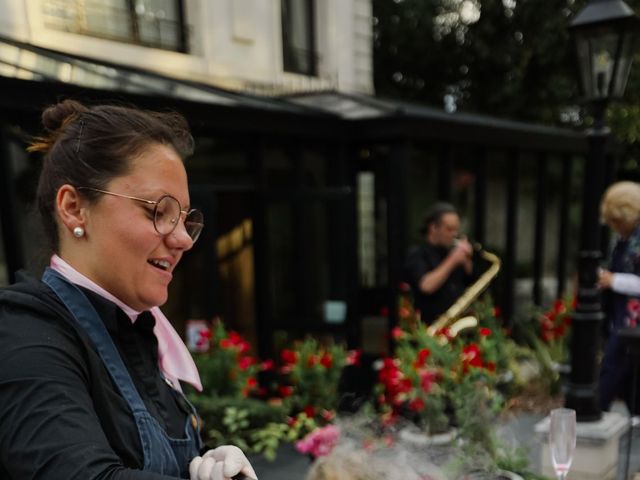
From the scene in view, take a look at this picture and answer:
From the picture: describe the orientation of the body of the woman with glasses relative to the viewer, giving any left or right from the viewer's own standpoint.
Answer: facing the viewer and to the right of the viewer

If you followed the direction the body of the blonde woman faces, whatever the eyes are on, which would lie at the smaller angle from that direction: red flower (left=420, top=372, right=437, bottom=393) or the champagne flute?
the red flower

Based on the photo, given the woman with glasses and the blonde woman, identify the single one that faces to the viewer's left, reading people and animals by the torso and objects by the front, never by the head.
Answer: the blonde woman

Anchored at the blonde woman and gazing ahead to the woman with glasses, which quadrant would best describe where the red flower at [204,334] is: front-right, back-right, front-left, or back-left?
front-right

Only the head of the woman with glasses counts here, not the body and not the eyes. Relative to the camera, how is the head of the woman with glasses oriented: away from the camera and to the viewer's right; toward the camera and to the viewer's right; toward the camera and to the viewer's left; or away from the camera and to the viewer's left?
toward the camera and to the viewer's right

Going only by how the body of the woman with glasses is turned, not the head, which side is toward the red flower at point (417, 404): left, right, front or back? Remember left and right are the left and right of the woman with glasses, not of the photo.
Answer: left

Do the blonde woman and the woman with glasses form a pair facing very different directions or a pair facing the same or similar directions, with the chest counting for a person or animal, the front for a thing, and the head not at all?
very different directions

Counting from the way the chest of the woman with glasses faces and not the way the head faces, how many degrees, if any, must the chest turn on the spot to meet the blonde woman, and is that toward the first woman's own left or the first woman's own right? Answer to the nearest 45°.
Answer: approximately 90° to the first woman's own left

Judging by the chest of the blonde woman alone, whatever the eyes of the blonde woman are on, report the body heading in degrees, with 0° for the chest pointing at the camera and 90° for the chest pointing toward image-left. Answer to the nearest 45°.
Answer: approximately 90°

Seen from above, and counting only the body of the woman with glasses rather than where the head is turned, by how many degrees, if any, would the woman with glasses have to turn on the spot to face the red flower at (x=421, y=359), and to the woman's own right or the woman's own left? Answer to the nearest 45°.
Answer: approximately 90° to the woman's own left

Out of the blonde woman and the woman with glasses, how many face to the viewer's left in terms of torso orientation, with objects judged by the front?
1
